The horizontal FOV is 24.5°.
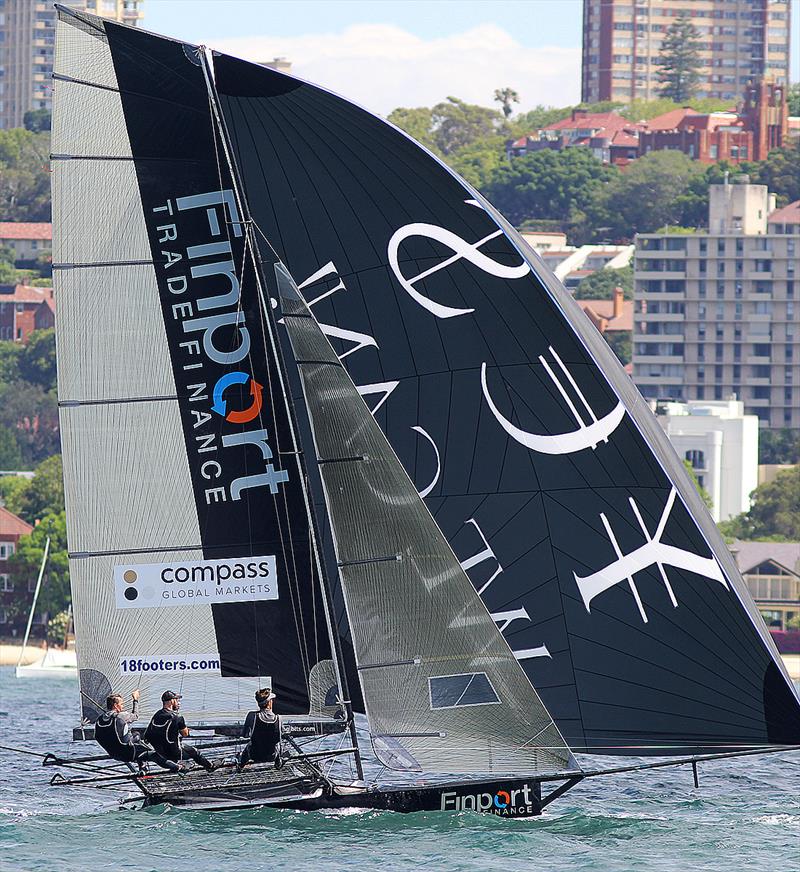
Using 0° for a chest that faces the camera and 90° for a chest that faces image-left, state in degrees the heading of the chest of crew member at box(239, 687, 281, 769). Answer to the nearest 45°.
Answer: approximately 180°

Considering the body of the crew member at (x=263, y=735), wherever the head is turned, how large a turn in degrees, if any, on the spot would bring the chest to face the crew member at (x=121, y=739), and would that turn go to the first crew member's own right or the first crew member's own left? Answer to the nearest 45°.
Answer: approximately 90° to the first crew member's own left

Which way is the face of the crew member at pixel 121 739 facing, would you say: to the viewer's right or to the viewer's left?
to the viewer's right

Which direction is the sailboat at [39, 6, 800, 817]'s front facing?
to the viewer's right
